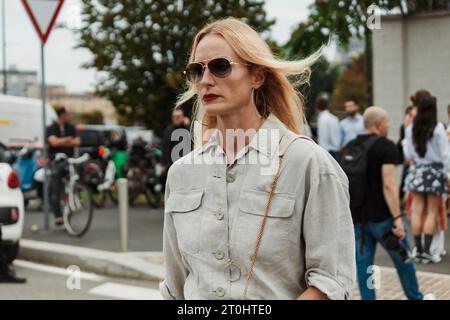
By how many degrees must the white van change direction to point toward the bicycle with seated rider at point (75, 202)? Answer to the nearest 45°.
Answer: approximately 90° to its right

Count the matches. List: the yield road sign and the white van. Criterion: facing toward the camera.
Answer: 1

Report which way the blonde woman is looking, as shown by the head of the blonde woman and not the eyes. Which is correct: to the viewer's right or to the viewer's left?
to the viewer's left

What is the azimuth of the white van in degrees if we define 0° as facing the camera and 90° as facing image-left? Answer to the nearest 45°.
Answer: approximately 270°

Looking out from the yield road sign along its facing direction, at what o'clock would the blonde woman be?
The blonde woman is roughly at 12 o'clock from the yield road sign.

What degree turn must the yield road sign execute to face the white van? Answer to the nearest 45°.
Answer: approximately 180°

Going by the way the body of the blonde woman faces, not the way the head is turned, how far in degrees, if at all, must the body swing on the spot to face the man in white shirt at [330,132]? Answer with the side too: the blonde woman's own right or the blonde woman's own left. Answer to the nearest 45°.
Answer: approximately 135° to the blonde woman's own right
